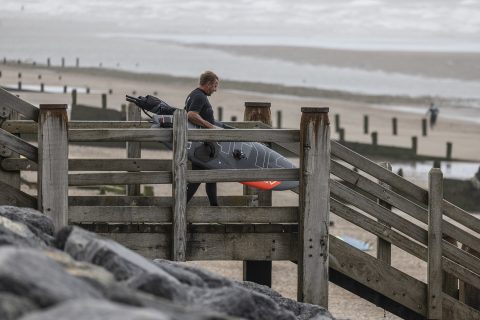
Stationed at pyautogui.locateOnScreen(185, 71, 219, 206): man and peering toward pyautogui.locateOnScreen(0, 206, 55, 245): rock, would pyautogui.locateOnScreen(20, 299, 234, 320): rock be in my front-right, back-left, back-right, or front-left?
front-left

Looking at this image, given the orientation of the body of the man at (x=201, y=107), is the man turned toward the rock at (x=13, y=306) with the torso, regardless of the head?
no

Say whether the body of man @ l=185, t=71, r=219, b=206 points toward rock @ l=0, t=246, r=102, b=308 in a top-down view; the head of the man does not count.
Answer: no

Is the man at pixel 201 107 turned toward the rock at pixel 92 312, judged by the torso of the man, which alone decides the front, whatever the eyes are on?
no

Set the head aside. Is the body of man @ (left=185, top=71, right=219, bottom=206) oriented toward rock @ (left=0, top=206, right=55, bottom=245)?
no
